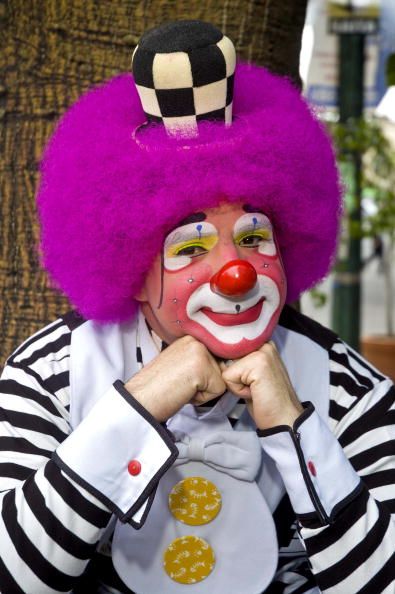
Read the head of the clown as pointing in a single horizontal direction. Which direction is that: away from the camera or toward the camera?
toward the camera

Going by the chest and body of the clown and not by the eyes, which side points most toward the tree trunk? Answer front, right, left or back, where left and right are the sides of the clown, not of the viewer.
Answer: back

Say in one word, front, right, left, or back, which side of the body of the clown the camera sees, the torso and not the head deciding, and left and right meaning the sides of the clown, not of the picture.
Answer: front

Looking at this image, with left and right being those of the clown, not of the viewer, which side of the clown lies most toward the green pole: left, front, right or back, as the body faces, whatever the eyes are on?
back

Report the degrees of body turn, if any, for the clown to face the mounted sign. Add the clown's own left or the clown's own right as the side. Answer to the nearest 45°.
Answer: approximately 180°
